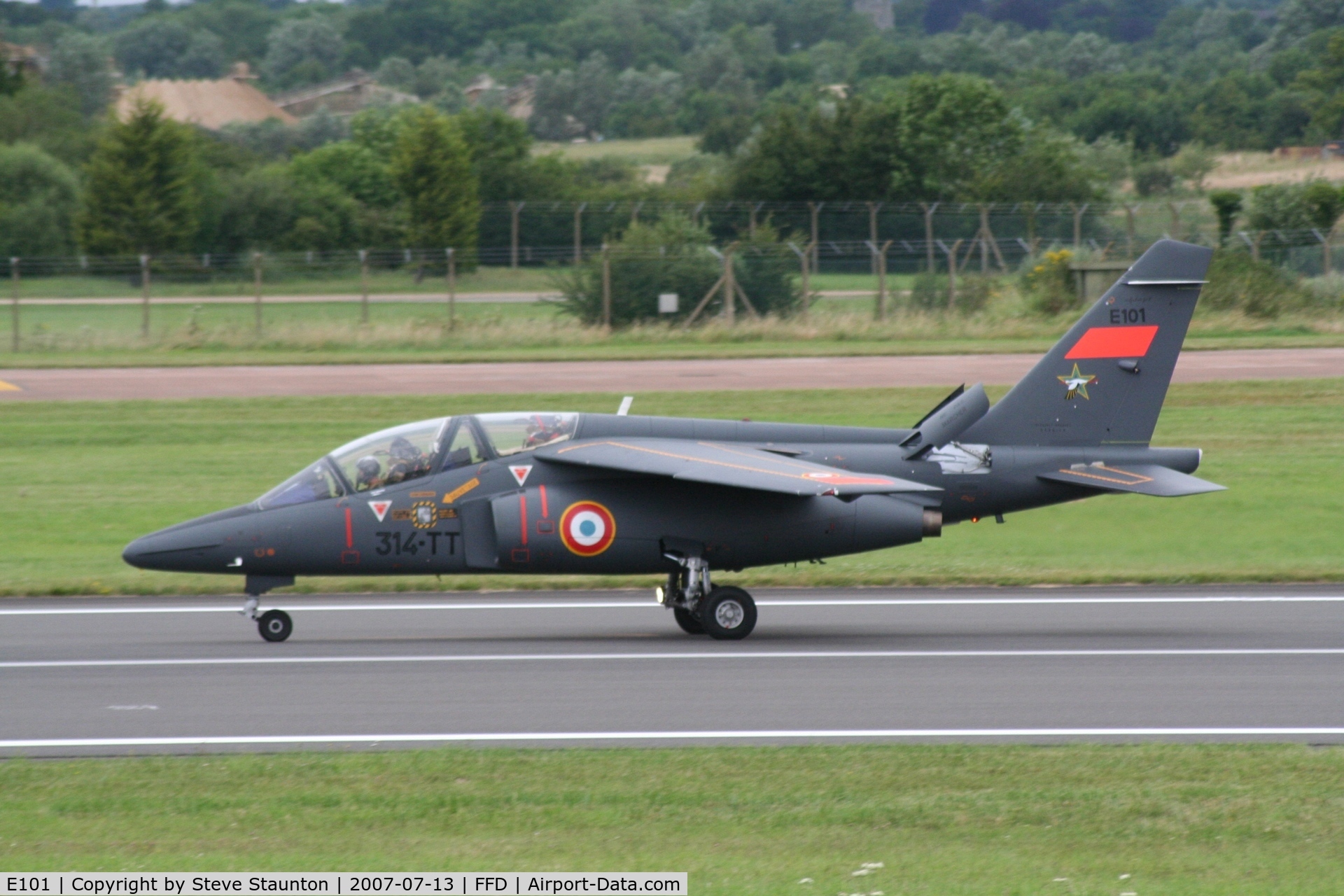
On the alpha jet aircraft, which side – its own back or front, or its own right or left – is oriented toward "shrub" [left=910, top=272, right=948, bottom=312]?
right

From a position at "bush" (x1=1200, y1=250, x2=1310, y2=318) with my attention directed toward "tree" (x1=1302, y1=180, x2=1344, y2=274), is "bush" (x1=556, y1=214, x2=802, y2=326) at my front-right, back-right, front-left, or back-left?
back-left

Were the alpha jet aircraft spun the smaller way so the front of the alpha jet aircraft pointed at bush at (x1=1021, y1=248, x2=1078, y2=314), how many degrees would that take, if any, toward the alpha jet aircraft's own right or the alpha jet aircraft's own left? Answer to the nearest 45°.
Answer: approximately 90° to the alpha jet aircraft's own right

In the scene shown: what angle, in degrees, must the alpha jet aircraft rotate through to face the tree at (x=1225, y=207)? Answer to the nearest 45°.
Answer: approximately 135° to its right

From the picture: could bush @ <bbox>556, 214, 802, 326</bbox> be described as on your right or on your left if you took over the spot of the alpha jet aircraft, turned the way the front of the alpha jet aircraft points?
on your right

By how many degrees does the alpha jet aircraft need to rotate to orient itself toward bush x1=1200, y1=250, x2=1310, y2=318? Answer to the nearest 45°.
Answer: approximately 135° to its right

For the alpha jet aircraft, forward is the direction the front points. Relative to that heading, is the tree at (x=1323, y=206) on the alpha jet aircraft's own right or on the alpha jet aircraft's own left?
on the alpha jet aircraft's own right

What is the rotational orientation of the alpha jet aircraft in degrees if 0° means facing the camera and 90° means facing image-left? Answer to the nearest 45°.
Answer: approximately 90°
